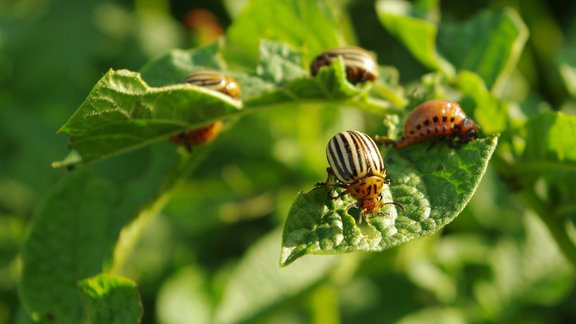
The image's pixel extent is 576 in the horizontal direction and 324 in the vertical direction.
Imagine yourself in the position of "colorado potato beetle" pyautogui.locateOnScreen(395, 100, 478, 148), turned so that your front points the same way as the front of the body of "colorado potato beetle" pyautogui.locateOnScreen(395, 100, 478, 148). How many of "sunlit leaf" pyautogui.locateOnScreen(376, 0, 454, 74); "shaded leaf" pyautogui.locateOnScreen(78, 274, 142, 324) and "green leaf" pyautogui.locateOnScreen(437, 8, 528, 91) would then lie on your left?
2

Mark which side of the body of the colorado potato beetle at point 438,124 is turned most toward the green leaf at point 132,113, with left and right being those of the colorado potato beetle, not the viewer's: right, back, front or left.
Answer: back

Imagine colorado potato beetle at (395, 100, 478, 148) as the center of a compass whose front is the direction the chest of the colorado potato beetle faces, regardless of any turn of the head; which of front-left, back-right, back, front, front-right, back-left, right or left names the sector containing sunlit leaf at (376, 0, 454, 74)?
left

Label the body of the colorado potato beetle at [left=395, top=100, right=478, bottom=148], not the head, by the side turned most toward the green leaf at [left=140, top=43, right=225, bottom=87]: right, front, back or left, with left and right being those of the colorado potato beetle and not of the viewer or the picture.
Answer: back

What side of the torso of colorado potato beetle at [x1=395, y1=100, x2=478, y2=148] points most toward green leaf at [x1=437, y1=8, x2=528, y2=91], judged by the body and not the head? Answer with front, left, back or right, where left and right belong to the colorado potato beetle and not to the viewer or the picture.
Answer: left

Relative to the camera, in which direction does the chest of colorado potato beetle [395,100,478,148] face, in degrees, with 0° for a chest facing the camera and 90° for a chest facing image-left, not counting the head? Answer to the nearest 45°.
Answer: approximately 270°

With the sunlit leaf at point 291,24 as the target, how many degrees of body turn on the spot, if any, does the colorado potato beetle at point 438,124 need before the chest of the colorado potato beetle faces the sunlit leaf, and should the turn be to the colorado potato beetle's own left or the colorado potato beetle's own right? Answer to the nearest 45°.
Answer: approximately 135° to the colorado potato beetle's own left

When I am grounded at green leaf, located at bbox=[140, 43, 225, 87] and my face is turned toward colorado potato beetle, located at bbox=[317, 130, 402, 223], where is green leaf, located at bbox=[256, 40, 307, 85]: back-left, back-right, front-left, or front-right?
front-left

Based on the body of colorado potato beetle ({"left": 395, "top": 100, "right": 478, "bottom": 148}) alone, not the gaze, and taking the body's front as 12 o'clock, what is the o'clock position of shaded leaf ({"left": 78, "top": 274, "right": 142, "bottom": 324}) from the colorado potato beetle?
The shaded leaf is roughly at 5 o'clock from the colorado potato beetle.
